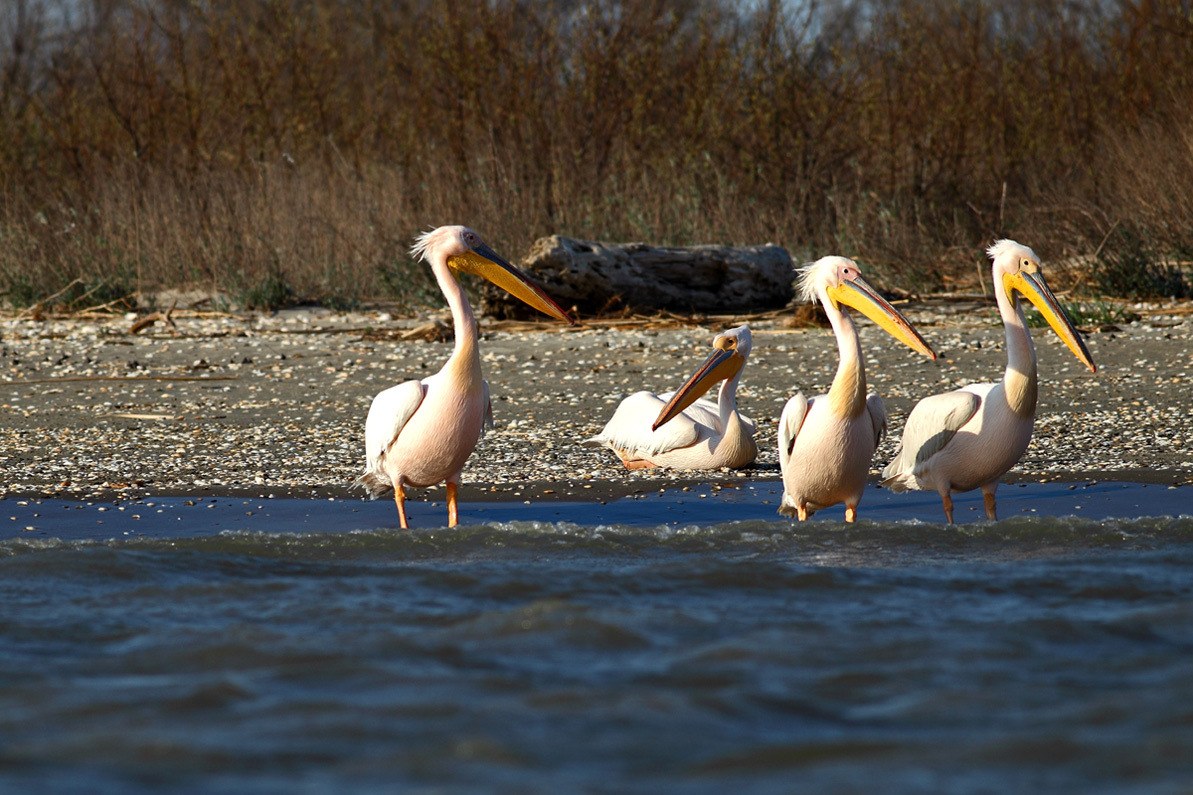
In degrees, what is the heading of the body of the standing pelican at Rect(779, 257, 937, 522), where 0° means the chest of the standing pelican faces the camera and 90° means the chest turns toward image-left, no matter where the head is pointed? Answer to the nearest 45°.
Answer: approximately 315°

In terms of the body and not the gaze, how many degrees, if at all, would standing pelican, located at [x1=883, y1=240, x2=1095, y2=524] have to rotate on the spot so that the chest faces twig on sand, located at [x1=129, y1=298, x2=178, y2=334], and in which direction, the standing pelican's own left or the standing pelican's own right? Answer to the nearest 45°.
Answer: approximately 180°

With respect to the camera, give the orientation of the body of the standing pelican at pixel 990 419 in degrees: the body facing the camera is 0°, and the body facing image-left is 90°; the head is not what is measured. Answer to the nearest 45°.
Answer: approximately 315°

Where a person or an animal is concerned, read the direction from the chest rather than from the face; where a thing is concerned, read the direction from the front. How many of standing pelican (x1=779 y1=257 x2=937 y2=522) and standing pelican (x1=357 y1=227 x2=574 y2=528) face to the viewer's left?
0

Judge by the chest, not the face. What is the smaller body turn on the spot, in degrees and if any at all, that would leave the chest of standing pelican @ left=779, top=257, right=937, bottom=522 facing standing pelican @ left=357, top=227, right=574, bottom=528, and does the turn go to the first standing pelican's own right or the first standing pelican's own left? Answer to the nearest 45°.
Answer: approximately 135° to the first standing pelican's own right

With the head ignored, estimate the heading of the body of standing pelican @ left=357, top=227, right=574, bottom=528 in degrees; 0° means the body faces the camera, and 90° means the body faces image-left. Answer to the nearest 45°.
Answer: approximately 315°

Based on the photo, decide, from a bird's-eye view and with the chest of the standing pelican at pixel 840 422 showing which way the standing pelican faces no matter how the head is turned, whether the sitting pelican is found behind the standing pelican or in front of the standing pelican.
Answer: behind

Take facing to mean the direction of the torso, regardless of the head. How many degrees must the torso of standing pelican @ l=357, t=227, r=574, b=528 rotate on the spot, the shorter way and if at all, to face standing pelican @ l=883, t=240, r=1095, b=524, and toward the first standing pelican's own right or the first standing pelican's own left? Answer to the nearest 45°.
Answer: approximately 45° to the first standing pelican's own left

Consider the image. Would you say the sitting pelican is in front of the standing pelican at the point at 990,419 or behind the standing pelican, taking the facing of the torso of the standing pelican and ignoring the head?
behind
